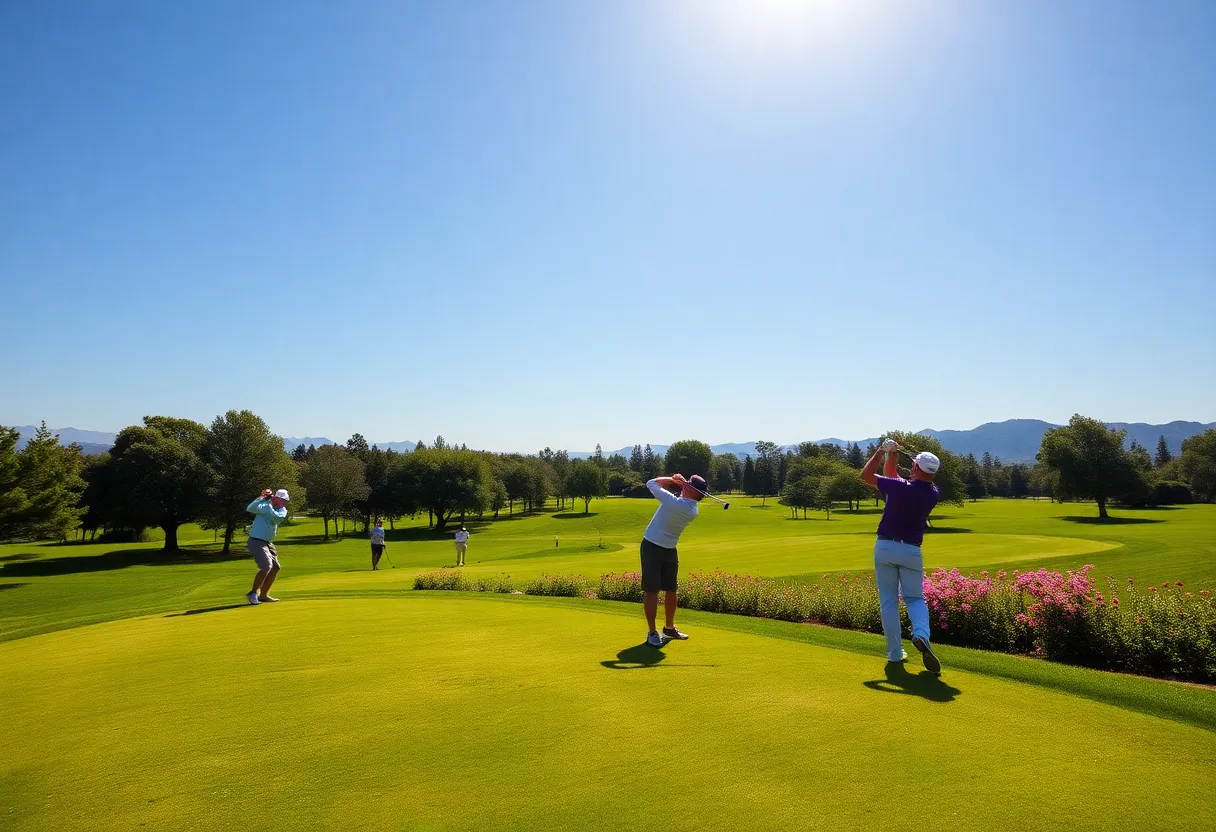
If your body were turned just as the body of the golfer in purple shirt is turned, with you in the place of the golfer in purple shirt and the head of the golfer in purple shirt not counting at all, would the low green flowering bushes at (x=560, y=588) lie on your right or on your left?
on your left

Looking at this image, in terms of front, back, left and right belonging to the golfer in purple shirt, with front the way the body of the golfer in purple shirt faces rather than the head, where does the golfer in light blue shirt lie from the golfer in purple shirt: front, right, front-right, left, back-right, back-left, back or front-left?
left

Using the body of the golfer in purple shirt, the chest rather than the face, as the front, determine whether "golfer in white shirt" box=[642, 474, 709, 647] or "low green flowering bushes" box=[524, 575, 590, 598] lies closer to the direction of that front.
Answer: the low green flowering bushes

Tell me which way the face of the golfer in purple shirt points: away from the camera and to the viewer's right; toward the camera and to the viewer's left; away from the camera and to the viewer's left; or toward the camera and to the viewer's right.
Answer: away from the camera and to the viewer's left

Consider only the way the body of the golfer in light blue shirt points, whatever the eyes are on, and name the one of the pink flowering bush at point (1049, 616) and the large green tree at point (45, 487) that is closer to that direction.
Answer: the pink flowering bush

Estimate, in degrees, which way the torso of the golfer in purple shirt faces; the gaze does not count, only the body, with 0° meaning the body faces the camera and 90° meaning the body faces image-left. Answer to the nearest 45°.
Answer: approximately 180°

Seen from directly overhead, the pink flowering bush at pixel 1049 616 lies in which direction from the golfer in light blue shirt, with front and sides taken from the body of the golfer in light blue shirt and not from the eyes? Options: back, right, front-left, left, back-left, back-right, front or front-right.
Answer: front

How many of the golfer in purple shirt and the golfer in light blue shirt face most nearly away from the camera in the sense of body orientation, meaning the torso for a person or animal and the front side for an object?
1
